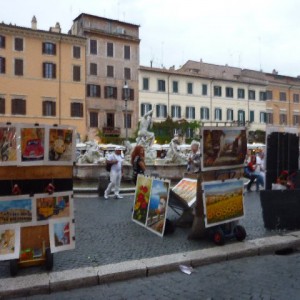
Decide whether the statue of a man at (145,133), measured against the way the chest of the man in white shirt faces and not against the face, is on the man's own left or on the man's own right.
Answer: on the man's own left

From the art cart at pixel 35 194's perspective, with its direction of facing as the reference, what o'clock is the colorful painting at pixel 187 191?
The colorful painting is roughly at 8 o'clock from the art cart.

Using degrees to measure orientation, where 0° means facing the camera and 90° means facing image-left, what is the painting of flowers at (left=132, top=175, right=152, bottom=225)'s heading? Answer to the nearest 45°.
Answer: approximately 45°

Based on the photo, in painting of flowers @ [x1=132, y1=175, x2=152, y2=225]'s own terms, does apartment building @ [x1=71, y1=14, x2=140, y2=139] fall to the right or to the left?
on its right

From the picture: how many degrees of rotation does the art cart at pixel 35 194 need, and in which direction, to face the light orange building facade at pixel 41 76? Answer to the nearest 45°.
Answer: approximately 180°

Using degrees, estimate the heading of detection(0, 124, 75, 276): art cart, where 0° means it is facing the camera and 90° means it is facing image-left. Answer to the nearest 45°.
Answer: approximately 0°

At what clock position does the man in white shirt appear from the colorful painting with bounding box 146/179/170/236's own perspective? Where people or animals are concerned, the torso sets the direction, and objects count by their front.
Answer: The man in white shirt is roughly at 4 o'clock from the colorful painting.

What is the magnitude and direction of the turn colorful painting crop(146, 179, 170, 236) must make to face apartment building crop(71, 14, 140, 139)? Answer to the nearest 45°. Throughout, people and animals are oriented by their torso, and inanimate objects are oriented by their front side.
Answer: approximately 135° to its right

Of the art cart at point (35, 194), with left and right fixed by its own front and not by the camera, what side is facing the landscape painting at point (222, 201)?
left
